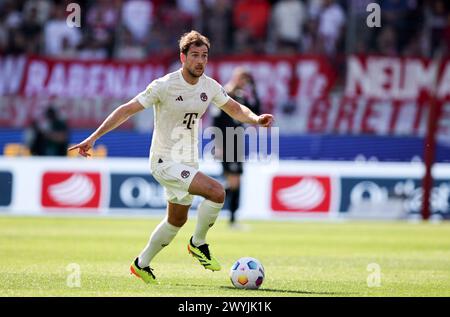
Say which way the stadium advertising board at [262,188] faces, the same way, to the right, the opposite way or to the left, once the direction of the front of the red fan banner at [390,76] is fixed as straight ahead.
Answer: the same way

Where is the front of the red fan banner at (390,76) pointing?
toward the camera

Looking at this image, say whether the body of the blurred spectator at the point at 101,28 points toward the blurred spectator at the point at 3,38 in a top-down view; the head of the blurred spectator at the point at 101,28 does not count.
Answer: no

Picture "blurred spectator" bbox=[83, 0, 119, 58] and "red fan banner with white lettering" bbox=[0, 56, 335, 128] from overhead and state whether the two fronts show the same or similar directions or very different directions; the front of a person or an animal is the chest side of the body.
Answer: same or similar directions

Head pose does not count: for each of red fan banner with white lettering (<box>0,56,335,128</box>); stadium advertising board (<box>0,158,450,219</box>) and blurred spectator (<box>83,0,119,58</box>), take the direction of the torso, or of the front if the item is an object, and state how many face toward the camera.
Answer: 3

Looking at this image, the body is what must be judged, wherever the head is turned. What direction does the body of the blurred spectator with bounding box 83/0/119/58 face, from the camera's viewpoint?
toward the camera

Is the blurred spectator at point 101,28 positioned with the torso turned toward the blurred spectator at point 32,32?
no

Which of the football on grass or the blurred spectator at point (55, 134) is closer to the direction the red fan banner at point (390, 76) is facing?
the football on grass

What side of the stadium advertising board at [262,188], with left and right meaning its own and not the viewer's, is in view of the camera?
front

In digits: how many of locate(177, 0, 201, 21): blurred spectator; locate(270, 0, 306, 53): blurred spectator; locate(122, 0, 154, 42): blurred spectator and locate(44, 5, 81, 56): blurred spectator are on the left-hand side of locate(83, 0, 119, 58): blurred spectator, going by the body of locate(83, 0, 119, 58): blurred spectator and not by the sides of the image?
3

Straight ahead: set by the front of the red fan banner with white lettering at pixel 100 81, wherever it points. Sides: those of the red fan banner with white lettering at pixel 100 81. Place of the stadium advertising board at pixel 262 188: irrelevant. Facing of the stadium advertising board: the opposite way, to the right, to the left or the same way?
the same way

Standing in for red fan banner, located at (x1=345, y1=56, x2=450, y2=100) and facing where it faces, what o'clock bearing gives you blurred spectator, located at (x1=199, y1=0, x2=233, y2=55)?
The blurred spectator is roughly at 3 o'clock from the red fan banner.

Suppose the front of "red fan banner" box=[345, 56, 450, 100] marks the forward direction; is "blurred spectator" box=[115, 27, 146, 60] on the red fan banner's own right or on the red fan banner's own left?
on the red fan banner's own right

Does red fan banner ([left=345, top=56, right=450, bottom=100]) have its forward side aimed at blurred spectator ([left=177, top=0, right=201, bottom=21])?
no

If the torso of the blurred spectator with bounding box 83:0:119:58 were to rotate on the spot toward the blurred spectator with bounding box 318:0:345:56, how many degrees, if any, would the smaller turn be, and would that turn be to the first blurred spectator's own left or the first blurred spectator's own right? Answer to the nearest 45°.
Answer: approximately 90° to the first blurred spectator's own left

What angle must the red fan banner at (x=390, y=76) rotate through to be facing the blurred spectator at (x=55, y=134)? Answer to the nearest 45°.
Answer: approximately 90° to its right

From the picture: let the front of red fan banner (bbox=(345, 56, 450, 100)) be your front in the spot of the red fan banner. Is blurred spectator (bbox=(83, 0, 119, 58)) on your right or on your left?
on your right

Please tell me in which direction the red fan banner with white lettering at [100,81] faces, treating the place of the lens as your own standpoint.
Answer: facing the viewer

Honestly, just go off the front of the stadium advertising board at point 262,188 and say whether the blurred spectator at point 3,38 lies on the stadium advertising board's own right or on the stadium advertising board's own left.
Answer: on the stadium advertising board's own right
